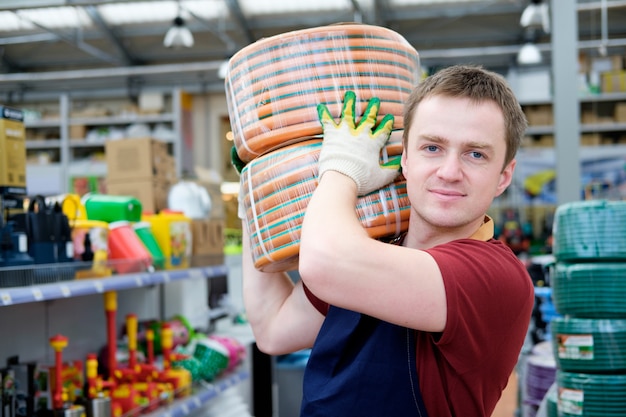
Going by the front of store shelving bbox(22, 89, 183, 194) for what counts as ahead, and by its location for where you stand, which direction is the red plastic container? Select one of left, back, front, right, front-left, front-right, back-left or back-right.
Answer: front

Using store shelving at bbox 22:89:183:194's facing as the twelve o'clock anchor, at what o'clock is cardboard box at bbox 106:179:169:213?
The cardboard box is roughly at 12 o'clock from the store shelving.

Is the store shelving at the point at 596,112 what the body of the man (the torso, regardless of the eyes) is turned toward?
no

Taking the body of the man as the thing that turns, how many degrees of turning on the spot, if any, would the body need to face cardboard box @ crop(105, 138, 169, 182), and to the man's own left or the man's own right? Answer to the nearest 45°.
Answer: approximately 90° to the man's own right

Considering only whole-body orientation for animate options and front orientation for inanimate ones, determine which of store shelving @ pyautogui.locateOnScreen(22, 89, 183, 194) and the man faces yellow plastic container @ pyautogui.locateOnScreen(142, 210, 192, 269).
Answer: the store shelving

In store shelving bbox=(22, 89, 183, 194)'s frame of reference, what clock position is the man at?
The man is roughly at 12 o'clock from the store shelving.

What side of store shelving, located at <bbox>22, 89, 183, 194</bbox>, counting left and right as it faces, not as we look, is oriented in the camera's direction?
front

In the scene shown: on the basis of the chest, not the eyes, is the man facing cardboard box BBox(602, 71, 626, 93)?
no

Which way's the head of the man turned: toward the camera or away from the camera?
toward the camera

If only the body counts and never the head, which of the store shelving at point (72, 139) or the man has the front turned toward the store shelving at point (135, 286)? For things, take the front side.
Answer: the store shelving at point (72, 139)

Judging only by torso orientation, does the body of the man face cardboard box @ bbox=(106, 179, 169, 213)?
no

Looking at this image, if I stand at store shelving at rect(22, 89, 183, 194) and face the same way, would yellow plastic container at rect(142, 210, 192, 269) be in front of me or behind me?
in front

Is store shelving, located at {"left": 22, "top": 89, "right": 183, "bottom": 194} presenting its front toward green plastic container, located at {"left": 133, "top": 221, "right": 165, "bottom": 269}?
yes

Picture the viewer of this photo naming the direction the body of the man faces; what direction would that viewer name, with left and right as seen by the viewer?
facing the viewer and to the left of the viewer

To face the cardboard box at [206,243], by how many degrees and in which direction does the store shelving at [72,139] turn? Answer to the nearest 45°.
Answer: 0° — it already faces it

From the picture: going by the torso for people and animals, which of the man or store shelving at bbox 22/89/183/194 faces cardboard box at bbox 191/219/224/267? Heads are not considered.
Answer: the store shelving

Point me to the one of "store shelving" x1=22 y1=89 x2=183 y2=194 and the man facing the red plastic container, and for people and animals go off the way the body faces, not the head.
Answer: the store shelving
